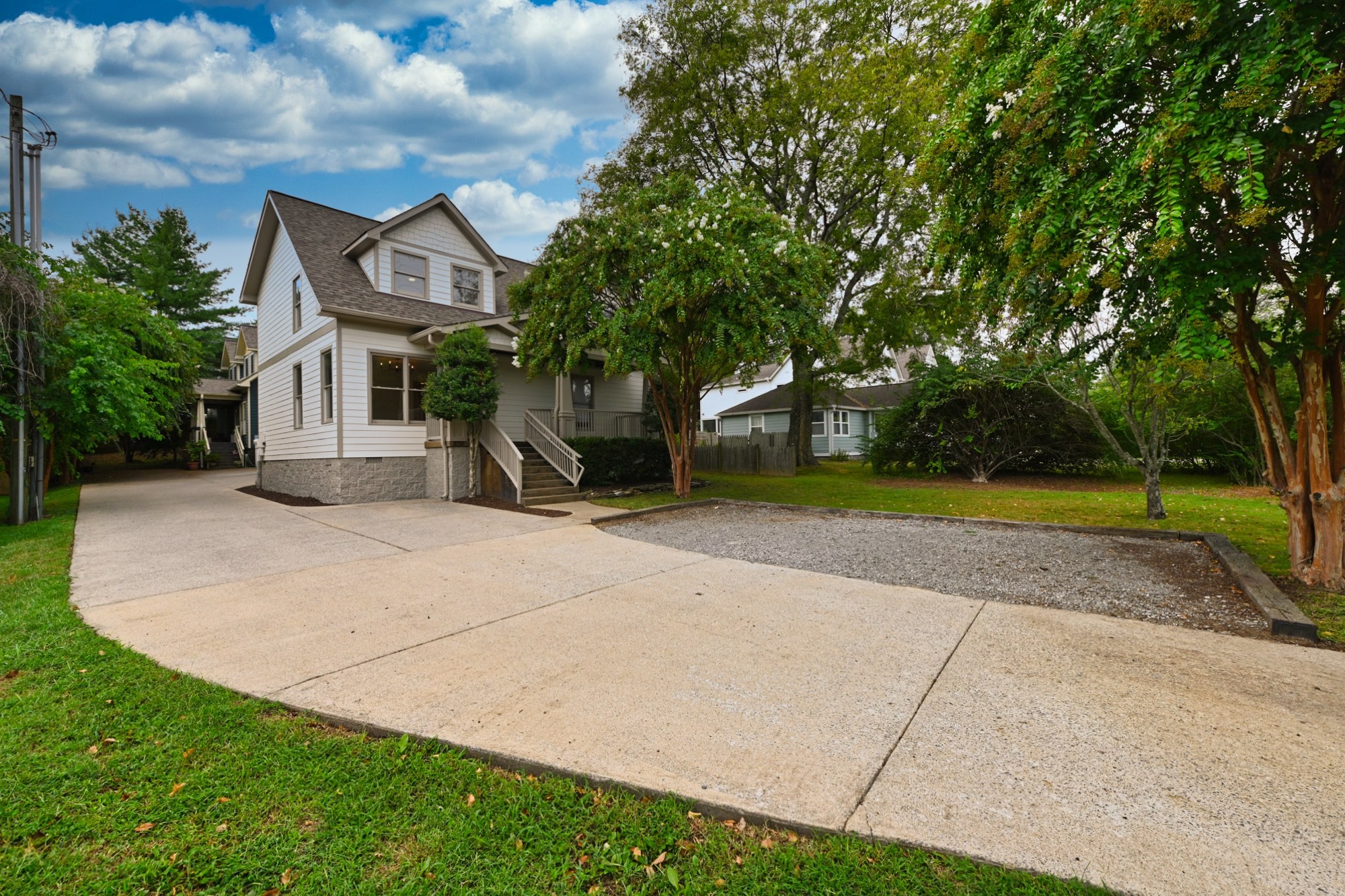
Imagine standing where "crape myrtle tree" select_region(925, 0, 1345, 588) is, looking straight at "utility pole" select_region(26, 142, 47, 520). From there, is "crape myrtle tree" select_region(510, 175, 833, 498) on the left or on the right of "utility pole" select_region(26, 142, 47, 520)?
right

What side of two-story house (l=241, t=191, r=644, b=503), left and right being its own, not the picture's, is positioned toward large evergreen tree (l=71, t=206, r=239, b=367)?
back

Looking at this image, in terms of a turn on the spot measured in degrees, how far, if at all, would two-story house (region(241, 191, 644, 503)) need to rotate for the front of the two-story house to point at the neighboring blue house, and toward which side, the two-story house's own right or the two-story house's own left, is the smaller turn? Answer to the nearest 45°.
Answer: approximately 90° to the two-story house's own left

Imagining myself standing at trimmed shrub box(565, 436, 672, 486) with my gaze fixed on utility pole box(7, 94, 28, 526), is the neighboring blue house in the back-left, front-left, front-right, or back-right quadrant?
back-right

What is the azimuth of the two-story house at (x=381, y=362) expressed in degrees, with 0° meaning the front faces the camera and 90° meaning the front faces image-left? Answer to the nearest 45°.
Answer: approximately 315°

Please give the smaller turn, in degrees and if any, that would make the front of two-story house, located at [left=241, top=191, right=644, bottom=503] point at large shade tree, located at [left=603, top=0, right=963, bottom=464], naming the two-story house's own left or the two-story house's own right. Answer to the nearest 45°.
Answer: approximately 45° to the two-story house's own left

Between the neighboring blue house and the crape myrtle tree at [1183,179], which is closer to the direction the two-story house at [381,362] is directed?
the crape myrtle tree

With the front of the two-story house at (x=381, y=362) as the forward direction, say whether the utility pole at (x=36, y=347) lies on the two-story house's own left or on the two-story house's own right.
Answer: on the two-story house's own right

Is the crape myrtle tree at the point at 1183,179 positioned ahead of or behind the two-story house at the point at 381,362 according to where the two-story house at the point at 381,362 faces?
ahead

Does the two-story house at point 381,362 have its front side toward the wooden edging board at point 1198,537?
yes
